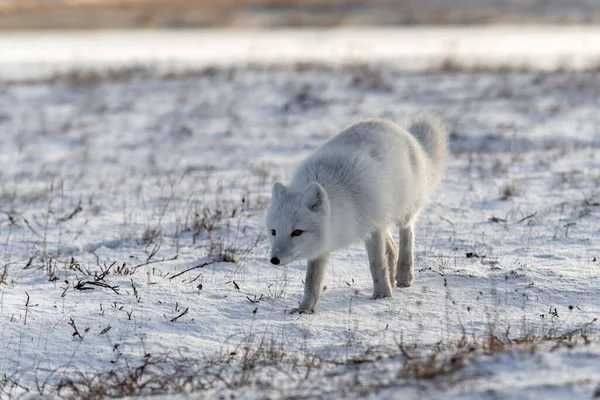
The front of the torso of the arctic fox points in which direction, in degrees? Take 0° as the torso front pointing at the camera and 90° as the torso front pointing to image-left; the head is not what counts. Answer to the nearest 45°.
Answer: approximately 45°

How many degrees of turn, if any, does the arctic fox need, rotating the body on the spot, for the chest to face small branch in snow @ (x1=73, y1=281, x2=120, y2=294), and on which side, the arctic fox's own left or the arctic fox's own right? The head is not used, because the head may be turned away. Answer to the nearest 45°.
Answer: approximately 45° to the arctic fox's own right

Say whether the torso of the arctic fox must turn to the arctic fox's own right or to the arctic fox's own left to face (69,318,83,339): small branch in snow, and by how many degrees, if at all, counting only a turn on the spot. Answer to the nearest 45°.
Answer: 0° — it already faces it
